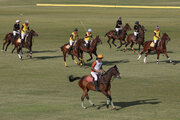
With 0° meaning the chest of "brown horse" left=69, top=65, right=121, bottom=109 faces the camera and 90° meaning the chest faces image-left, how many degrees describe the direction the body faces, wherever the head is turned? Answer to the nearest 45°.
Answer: approximately 270°
